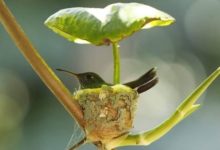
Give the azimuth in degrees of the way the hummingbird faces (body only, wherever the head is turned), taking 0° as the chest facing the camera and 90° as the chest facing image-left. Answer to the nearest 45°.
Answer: approximately 90°
